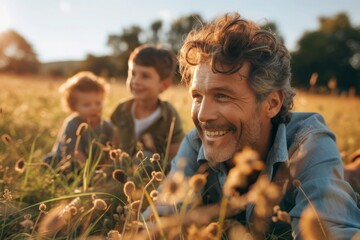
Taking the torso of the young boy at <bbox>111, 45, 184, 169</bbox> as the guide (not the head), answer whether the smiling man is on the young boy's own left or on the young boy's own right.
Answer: on the young boy's own left

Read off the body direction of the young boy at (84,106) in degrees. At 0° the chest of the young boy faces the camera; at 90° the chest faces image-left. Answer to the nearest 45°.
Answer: approximately 315°

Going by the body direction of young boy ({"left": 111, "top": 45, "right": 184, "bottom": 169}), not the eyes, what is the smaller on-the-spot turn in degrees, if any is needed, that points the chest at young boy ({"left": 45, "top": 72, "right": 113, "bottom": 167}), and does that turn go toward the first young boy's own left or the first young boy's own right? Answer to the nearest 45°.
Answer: approximately 90° to the first young boy's own right

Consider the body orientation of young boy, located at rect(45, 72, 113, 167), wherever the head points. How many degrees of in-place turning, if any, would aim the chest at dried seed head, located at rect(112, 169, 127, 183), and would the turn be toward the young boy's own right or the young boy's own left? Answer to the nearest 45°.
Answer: approximately 45° to the young boy's own right
